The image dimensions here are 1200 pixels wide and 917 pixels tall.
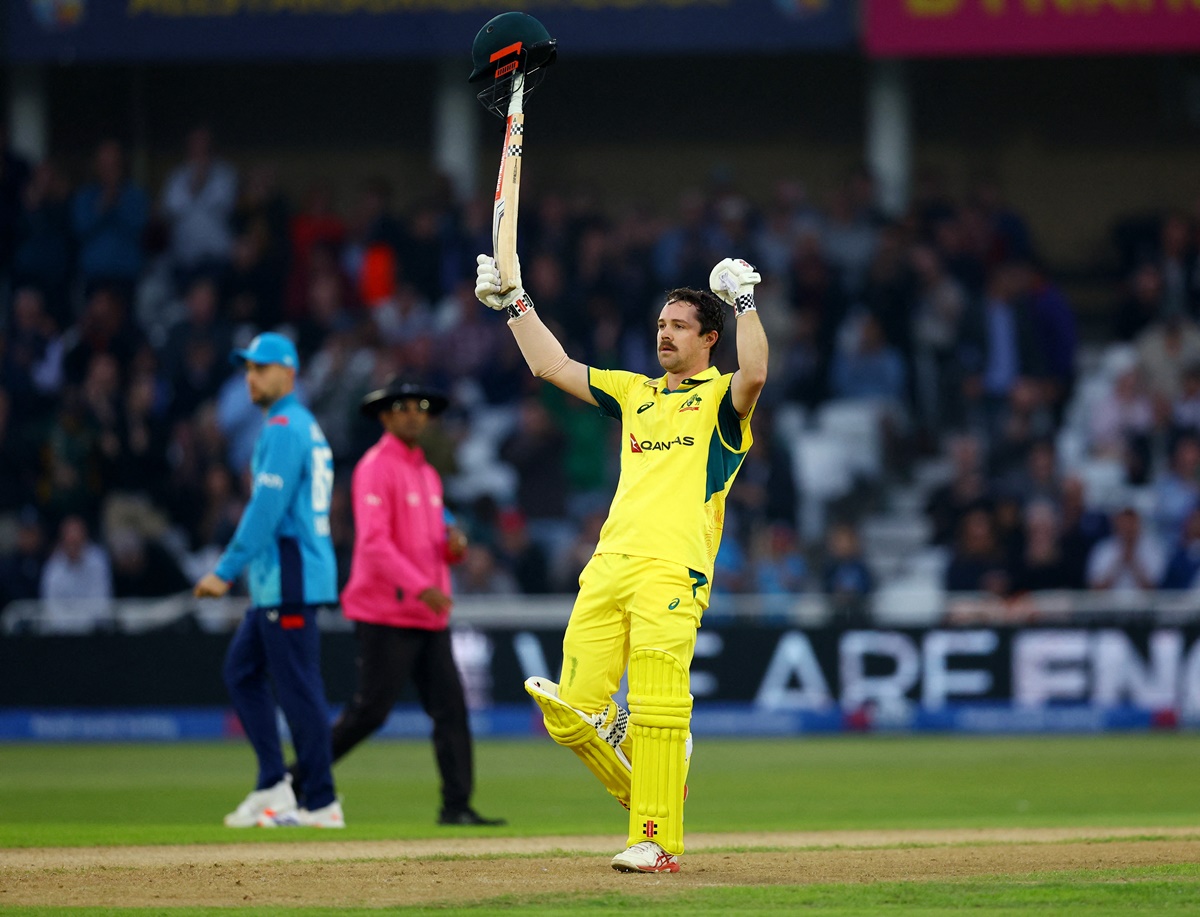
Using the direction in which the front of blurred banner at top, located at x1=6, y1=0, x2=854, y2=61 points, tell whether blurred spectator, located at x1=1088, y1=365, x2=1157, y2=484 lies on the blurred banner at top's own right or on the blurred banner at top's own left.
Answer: on the blurred banner at top's own left

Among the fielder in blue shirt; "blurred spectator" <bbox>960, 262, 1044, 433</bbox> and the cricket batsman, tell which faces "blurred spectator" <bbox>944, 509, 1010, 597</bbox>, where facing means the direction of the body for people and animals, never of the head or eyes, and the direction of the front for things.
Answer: "blurred spectator" <bbox>960, 262, 1044, 433</bbox>

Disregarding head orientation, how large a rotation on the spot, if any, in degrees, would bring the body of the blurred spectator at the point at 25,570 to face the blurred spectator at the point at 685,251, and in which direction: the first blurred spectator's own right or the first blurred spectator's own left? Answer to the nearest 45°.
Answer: approximately 90° to the first blurred spectator's own left

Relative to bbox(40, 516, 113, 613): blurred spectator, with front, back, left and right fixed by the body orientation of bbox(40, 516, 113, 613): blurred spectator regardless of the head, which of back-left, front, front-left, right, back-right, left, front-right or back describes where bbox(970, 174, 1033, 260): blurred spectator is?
left

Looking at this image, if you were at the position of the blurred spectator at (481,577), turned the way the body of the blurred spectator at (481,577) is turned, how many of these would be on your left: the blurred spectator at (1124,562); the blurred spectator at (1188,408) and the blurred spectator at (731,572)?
3

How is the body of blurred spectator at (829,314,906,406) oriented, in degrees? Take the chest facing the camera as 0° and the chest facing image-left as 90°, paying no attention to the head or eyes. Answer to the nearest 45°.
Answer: approximately 0°

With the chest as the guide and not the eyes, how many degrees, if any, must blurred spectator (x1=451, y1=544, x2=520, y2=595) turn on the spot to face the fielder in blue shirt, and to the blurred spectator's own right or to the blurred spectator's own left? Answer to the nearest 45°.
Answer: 0° — they already face them

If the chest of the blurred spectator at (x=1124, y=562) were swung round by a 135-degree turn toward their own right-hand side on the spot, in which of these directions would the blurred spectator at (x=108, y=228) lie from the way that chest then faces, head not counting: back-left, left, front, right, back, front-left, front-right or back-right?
front-left

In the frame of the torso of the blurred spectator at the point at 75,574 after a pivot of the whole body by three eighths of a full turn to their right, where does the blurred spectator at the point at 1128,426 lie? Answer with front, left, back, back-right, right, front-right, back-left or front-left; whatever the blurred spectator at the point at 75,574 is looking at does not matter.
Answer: back-right

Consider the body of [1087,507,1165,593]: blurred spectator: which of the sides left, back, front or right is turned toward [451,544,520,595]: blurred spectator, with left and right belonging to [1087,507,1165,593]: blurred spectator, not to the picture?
right

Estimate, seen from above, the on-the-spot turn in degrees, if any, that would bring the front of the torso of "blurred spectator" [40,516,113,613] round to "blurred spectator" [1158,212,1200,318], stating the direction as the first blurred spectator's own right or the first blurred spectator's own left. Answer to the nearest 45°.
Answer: approximately 90° to the first blurred spectator's own left

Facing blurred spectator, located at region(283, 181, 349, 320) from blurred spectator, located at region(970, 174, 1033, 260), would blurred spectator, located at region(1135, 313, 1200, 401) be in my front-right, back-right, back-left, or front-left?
back-left
